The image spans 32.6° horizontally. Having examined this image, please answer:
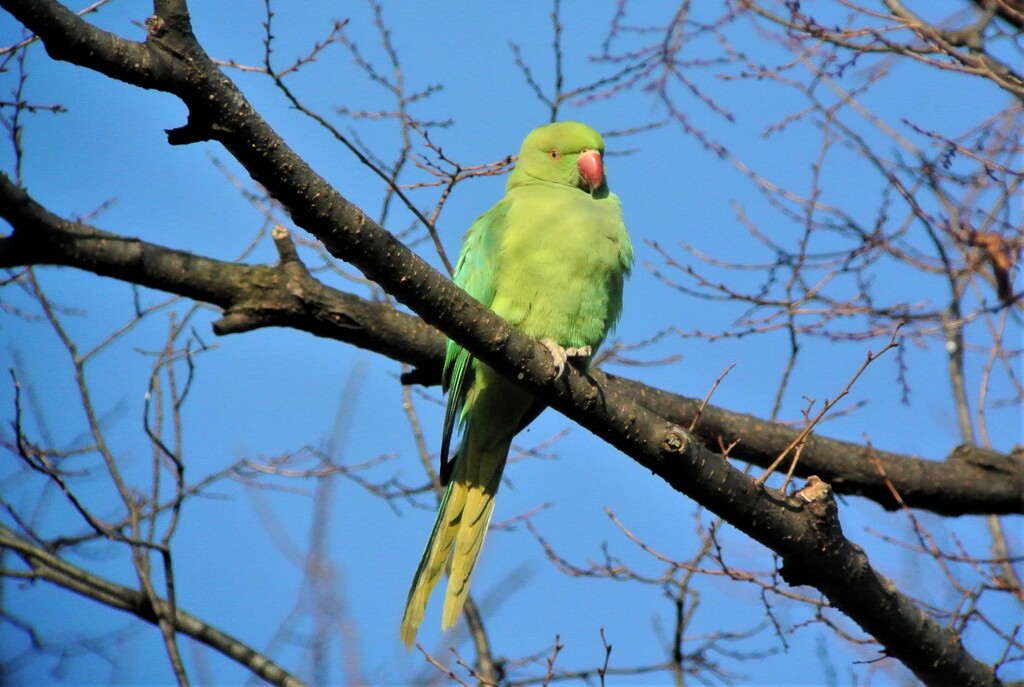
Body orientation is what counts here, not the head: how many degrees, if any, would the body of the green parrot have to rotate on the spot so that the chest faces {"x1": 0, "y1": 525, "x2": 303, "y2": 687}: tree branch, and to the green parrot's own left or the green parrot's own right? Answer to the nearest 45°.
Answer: approximately 135° to the green parrot's own right

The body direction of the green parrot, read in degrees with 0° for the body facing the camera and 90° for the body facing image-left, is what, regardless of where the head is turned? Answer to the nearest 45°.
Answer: approximately 315°
